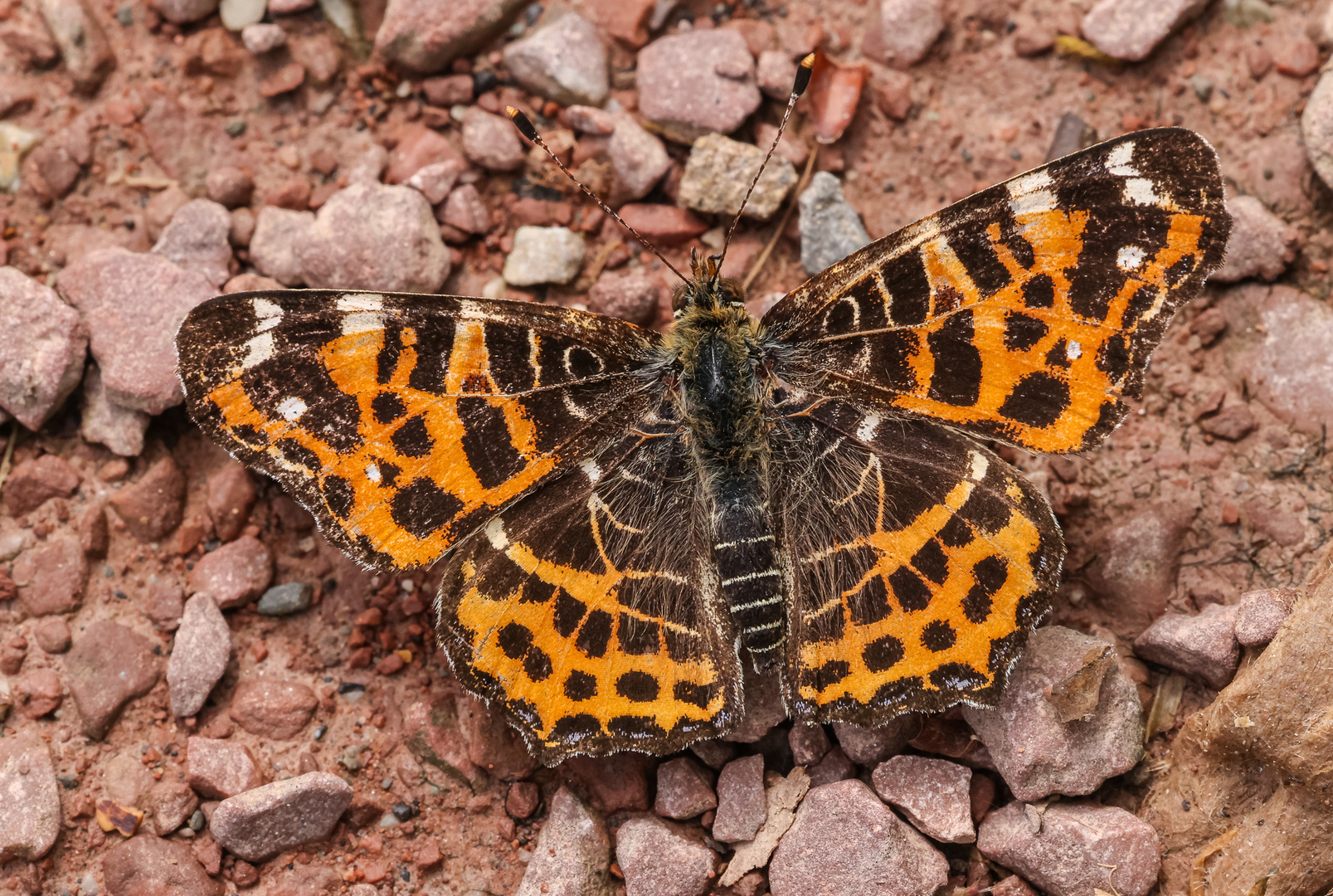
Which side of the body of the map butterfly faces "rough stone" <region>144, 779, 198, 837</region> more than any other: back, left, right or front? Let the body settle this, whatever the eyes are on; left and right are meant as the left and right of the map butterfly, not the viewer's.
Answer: left

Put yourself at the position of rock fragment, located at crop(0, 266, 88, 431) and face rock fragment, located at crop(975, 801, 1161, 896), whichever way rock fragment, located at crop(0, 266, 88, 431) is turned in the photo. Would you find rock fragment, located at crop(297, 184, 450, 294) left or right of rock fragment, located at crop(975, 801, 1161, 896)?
left

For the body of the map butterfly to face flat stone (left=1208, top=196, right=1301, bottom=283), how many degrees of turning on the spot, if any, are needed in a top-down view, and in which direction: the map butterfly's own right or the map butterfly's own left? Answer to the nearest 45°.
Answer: approximately 45° to the map butterfly's own right

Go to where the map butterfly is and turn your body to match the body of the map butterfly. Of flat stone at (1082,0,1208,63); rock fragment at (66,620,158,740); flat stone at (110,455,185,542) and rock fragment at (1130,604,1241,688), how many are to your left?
2

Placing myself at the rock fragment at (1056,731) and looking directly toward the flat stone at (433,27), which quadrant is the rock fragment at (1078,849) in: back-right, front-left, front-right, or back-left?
back-left

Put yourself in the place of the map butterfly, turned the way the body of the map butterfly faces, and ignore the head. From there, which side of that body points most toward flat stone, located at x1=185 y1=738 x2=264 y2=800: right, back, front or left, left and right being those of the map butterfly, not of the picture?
left

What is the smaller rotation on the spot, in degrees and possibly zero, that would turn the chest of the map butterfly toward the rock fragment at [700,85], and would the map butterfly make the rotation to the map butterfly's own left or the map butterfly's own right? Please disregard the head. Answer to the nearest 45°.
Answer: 0° — it already faces it

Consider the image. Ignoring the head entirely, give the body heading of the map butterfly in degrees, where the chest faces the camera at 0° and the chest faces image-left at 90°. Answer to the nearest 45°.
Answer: approximately 180°
